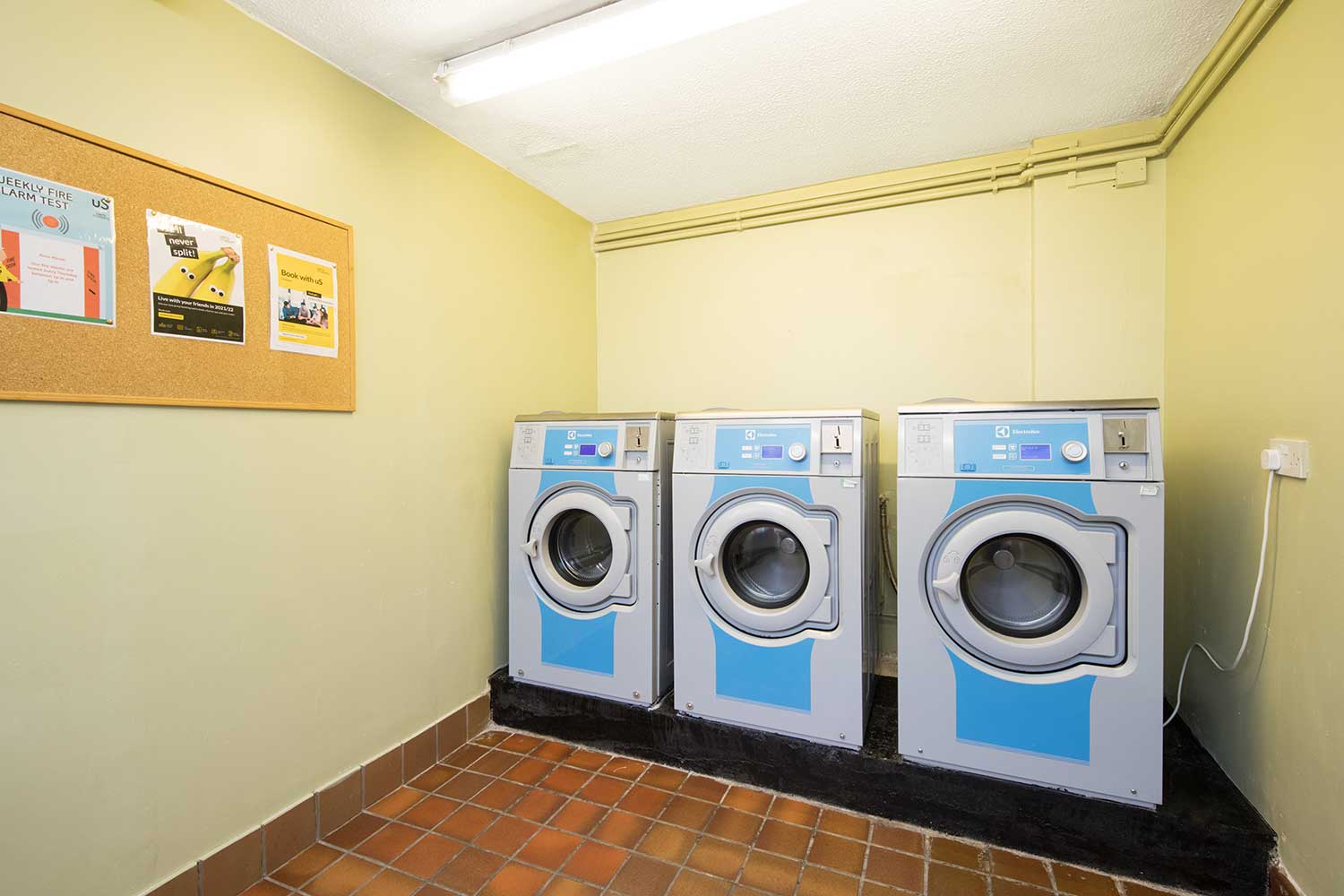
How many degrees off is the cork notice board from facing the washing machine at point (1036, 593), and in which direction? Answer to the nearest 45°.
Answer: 0° — it already faces it

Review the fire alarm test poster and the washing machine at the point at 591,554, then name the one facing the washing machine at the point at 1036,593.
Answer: the fire alarm test poster

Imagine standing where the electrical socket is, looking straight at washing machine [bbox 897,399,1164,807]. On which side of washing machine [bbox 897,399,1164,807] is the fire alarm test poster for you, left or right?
left

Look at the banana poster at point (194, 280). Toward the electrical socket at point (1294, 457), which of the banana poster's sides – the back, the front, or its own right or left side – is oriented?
front

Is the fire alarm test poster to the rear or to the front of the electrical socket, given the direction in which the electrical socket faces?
to the front

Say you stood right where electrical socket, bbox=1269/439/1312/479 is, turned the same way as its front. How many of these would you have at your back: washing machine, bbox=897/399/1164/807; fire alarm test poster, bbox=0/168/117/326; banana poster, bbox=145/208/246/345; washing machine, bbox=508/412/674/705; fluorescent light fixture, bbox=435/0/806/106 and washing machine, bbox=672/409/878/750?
0

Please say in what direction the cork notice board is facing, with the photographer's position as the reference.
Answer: facing the viewer and to the right of the viewer

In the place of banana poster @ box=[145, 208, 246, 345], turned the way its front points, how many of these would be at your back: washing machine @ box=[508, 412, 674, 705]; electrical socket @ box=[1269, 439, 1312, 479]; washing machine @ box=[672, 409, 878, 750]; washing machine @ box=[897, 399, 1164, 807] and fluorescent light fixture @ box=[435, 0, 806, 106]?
0

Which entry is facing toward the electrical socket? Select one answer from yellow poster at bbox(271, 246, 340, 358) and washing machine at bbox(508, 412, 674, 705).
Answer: the yellow poster

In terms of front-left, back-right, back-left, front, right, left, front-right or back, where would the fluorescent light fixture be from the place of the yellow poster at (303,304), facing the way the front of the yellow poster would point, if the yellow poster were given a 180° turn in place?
back

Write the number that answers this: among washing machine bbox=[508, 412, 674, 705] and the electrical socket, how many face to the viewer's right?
0

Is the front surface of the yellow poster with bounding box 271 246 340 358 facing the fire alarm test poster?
no

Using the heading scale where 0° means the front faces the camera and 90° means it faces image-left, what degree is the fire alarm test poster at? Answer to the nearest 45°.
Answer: approximately 315°

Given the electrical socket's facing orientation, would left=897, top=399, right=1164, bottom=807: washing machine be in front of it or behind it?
in front

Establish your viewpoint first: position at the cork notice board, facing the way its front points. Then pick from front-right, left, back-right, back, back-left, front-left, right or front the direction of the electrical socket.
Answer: front

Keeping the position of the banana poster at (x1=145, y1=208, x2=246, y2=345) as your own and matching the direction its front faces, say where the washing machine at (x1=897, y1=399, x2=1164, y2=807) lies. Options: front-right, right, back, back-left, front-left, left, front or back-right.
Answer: front

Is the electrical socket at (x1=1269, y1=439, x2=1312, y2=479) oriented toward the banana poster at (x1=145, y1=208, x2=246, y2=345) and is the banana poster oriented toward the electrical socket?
yes

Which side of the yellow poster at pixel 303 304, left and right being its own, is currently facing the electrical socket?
front

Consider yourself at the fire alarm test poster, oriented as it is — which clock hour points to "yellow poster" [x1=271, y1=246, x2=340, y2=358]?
The yellow poster is roughly at 10 o'clock from the fire alarm test poster.

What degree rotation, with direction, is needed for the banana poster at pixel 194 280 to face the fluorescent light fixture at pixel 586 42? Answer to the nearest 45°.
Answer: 0° — it already faces it

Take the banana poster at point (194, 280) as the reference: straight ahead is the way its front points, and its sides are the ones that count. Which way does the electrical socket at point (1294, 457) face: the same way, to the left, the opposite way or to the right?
the opposite way
